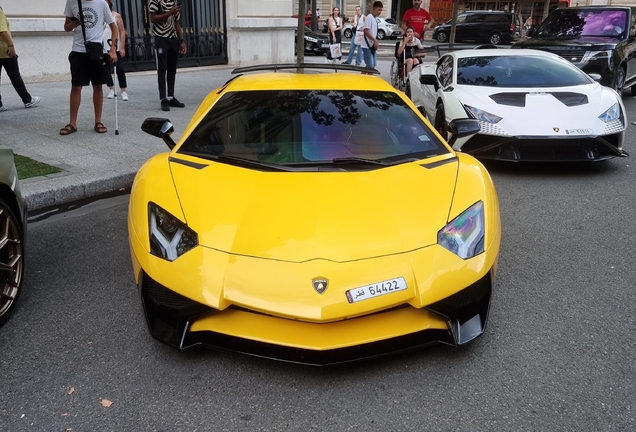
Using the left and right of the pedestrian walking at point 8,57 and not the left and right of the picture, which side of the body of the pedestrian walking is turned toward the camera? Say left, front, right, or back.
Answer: right

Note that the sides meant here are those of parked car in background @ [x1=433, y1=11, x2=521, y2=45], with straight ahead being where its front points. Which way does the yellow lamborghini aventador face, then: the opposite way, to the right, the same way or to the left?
to the left

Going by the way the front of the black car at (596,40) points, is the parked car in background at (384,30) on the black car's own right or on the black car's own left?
on the black car's own right

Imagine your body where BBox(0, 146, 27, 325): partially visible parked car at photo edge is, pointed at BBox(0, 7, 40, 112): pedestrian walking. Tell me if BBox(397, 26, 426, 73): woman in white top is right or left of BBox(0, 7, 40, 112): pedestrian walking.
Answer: right

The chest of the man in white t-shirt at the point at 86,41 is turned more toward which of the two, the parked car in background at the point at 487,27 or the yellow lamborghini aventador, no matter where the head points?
the yellow lamborghini aventador

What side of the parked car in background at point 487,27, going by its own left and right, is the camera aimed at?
left

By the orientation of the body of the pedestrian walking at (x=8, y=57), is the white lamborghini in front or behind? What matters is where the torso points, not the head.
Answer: in front

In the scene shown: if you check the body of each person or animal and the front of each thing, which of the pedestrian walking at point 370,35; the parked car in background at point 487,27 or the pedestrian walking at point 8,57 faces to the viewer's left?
the parked car in background

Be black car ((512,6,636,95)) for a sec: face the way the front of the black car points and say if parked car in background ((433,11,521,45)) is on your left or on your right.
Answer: on your right
